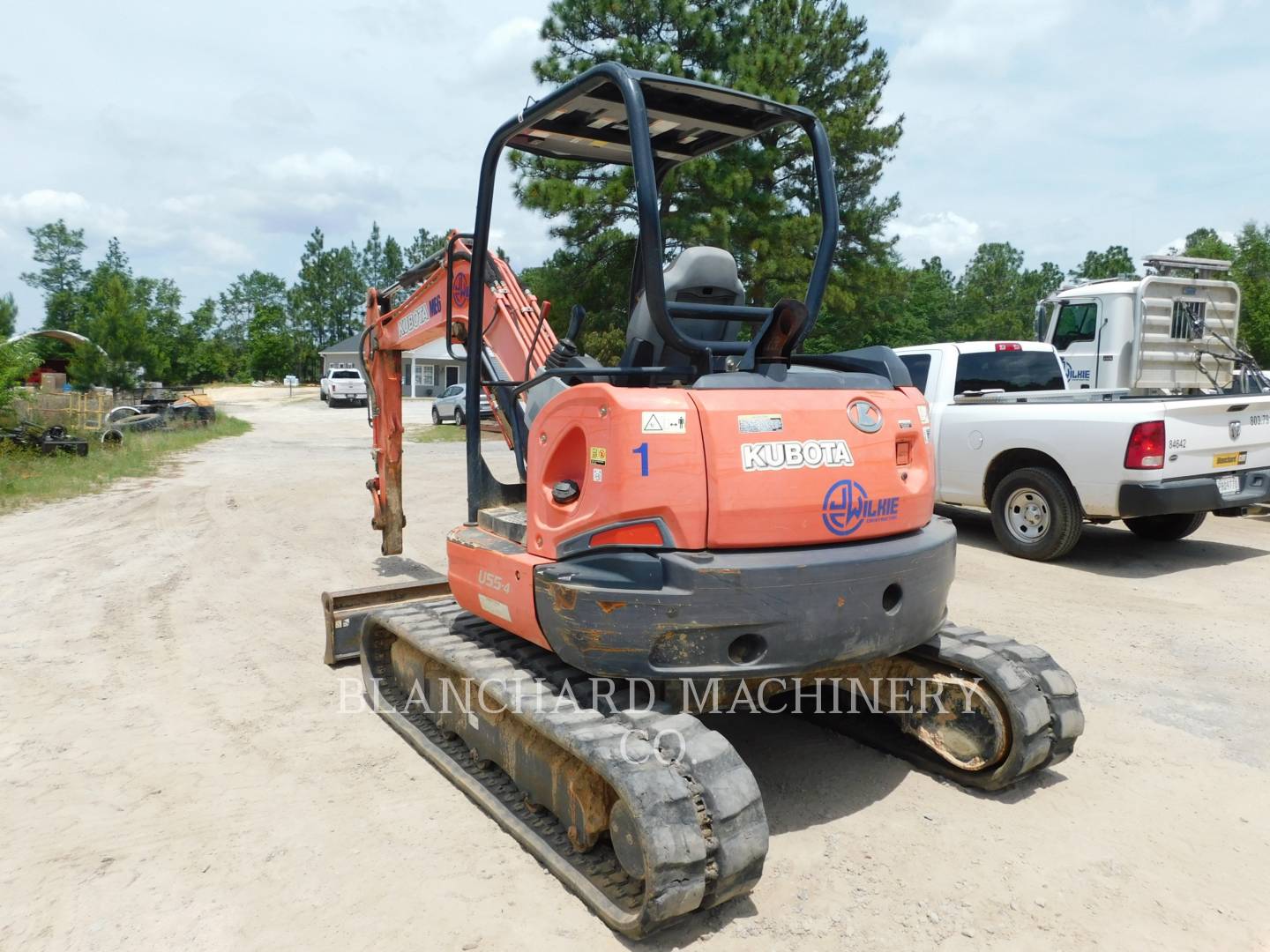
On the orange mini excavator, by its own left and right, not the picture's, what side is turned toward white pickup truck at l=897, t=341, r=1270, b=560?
right

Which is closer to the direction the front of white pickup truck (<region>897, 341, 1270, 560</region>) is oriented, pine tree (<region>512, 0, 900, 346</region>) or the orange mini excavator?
the pine tree

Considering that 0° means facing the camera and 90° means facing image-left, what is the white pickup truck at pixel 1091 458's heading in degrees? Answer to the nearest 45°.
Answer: approximately 135°

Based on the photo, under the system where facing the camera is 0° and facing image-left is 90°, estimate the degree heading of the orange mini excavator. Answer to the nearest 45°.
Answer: approximately 135°

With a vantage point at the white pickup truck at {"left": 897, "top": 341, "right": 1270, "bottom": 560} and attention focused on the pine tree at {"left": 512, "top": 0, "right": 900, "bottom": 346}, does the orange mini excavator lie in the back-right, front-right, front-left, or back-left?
back-left

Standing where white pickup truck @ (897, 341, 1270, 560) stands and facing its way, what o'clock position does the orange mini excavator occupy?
The orange mini excavator is roughly at 8 o'clock from the white pickup truck.
